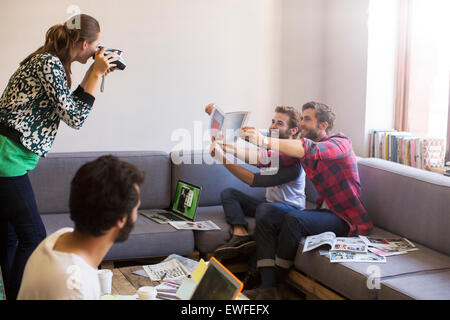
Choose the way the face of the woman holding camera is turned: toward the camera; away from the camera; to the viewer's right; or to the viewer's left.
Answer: to the viewer's right

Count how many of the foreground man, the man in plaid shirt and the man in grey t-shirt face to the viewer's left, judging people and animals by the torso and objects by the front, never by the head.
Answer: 2

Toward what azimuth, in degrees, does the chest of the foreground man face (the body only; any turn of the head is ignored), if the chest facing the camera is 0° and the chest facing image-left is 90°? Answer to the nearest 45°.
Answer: approximately 225°

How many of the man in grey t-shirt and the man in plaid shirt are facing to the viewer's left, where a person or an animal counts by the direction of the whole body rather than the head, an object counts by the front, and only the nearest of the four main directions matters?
2

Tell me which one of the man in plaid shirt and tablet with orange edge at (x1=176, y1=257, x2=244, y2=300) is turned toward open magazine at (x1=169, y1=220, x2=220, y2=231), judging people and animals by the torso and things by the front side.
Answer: the man in plaid shirt

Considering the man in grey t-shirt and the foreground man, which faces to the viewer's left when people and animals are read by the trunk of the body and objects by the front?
the man in grey t-shirt

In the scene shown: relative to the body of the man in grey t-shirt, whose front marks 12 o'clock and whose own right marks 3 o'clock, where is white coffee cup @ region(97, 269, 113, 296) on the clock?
The white coffee cup is roughly at 10 o'clock from the man in grey t-shirt.

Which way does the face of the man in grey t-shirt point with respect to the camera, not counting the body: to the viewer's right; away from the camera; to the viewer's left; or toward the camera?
to the viewer's left

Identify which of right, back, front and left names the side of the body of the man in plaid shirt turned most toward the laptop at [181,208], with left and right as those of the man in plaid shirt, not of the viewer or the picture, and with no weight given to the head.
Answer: front

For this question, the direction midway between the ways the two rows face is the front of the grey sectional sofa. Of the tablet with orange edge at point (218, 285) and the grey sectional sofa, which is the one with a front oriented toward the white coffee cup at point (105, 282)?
the grey sectional sofa

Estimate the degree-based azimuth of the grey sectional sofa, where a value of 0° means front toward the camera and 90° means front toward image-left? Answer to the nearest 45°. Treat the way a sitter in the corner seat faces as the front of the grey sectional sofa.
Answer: approximately 45°

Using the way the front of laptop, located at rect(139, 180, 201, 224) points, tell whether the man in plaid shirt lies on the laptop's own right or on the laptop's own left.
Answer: on the laptop's own left

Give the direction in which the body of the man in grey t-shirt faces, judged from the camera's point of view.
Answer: to the viewer's left

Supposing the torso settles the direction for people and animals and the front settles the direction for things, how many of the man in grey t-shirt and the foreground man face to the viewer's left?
1
